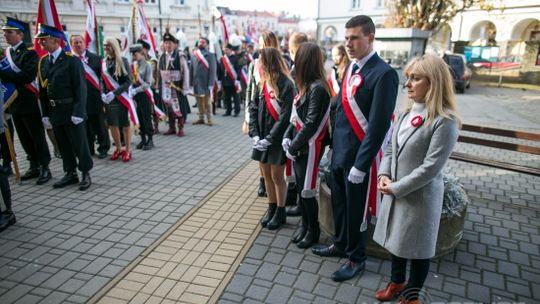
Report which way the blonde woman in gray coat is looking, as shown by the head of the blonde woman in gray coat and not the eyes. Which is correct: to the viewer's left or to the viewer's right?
to the viewer's left

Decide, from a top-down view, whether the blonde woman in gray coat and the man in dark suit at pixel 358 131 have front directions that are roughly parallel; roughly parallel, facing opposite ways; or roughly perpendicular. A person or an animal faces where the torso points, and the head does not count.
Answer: roughly parallel

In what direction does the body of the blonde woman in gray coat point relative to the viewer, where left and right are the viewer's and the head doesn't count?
facing the viewer and to the left of the viewer

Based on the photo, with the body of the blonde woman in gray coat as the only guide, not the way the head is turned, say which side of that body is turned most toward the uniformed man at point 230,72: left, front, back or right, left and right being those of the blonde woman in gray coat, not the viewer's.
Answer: right

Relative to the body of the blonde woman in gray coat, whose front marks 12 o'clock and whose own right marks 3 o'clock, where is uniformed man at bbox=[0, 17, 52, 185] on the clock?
The uniformed man is roughly at 2 o'clock from the blonde woman in gray coat.

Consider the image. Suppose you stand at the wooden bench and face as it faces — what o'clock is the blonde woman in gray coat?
The blonde woman in gray coat is roughly at 11 o'clock from the wooden bench.

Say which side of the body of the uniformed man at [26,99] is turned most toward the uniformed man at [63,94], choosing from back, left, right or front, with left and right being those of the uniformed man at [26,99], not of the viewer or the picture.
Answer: left
